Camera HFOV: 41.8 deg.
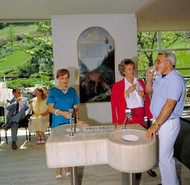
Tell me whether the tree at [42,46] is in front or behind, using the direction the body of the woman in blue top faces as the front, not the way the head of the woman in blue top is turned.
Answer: behind

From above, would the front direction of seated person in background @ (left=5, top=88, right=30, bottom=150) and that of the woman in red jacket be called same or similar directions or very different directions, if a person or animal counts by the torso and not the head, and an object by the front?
same or similar directions

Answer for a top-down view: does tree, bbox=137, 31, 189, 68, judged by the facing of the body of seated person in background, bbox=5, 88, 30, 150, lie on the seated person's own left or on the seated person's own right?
on the seated person's own left

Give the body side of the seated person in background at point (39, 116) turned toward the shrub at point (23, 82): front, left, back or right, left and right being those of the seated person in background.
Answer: back

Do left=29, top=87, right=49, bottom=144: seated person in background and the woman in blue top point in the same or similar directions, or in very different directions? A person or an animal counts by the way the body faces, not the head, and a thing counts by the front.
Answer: same or similar directions

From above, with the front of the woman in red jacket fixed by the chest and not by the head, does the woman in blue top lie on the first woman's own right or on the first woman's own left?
on the first woman's own right

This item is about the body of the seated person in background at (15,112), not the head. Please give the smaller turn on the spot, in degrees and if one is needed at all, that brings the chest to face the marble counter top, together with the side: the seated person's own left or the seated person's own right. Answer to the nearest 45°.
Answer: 0° — they already face it

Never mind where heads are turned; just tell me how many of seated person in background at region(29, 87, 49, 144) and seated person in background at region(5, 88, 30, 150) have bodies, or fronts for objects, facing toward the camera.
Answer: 2

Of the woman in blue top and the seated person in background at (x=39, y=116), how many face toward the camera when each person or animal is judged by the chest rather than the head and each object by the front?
2

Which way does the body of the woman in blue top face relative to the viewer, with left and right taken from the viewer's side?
facing the viewer

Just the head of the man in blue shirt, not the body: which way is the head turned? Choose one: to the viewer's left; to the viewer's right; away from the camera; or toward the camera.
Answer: to the viewer's left
